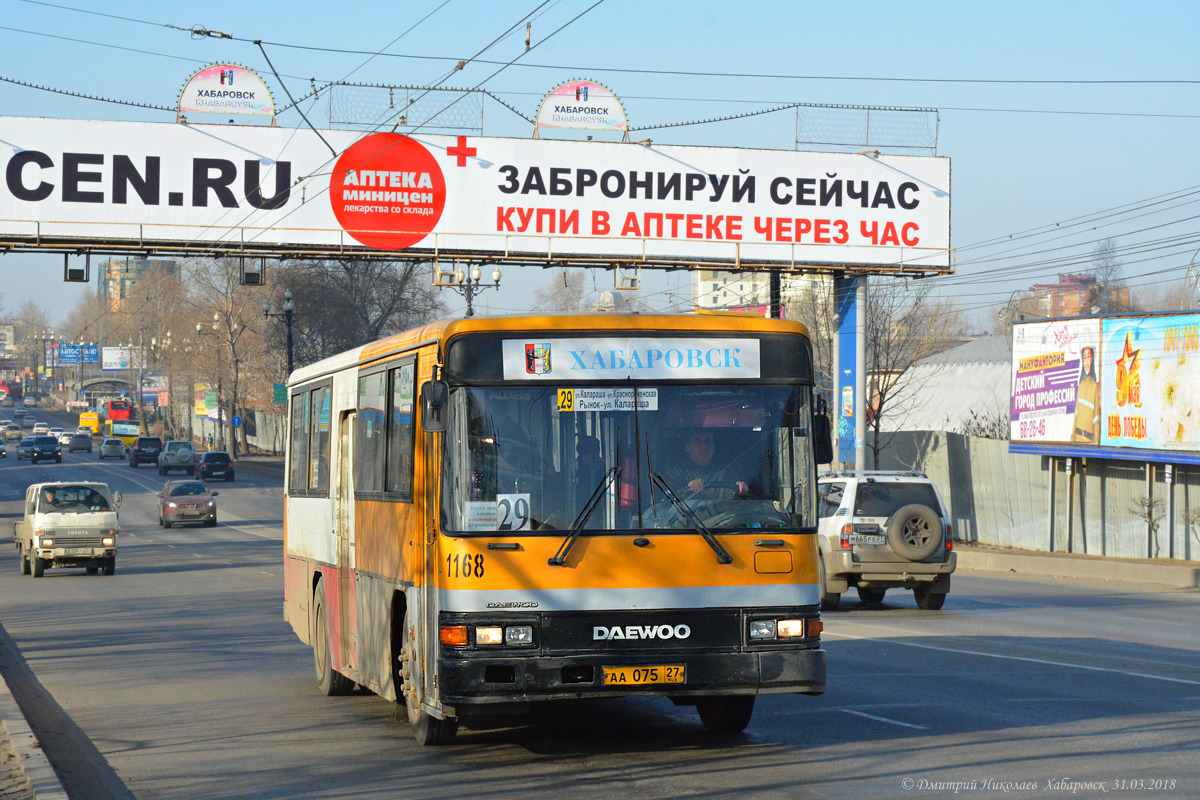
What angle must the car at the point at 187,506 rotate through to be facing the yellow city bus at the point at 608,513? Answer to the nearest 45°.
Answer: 0° — it already faces it

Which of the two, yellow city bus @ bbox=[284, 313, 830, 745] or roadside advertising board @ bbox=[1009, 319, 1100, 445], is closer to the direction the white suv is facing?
the roadside advertising board

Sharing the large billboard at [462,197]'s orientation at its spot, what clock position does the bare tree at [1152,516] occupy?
The bare tree is roughly at 10 o'clock from the large billboard.

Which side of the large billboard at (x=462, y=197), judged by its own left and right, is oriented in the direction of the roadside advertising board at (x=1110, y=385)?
left

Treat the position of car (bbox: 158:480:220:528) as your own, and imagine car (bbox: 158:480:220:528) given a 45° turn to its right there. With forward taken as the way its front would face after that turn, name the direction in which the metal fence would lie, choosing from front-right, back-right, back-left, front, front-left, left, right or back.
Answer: left

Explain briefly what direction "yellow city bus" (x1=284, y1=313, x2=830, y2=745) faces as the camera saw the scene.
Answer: facing the viewer

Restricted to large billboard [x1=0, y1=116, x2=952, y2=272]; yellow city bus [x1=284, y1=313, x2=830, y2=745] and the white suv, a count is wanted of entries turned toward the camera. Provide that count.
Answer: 2

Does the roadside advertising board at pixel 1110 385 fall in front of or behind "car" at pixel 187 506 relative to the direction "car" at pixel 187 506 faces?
in front

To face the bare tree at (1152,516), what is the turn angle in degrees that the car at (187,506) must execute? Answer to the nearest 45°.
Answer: approximately 45° to its left

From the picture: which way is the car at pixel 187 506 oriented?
toward the camera

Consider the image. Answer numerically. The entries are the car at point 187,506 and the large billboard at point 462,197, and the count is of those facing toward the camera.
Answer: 2

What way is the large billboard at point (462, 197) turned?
toward the camera
